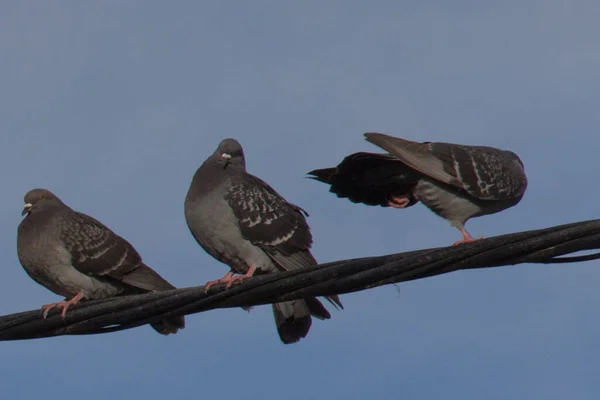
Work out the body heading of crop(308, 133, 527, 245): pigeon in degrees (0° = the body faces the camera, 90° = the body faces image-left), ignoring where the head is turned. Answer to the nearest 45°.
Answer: approximately 270°

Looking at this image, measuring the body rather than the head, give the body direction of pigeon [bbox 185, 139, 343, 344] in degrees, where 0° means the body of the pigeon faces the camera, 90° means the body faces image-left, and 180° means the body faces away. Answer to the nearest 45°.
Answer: approximately 45°

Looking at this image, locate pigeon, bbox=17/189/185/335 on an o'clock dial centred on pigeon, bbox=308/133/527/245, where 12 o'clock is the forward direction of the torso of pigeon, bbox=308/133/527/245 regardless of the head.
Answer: pigeon, bbox=17/189/185/335 is roughly at 6 o'clock from pigeon, bbox=308/133/527/245.
